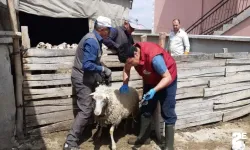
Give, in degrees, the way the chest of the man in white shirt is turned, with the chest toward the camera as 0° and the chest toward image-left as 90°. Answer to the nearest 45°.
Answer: approximately 45°

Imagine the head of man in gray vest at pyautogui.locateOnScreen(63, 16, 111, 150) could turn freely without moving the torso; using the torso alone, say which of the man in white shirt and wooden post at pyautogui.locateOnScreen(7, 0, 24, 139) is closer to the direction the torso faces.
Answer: the man in white shirt

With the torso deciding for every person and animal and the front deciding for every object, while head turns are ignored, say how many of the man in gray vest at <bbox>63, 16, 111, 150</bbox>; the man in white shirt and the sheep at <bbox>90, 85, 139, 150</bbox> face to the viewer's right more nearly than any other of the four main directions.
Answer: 1

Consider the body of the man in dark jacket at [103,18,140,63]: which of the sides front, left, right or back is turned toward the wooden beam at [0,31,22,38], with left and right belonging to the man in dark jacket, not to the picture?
right

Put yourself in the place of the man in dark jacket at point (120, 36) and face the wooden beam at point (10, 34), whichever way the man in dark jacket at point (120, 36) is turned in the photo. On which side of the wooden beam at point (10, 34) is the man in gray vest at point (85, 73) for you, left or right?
left

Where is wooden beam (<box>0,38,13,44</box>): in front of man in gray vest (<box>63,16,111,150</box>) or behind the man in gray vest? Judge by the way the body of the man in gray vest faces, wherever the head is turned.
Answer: behind

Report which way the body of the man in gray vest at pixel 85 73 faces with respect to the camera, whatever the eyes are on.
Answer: to the viewer's right

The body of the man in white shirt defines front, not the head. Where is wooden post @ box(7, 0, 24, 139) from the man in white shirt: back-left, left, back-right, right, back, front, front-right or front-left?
front

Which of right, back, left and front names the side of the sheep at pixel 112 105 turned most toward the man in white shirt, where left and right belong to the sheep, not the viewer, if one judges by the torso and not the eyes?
back

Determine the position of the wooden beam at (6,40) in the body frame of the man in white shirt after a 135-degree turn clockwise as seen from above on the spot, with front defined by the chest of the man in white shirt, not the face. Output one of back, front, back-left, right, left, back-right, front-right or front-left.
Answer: back-left

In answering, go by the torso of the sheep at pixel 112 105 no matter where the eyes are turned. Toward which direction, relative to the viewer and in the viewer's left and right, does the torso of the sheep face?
facing the viewer and to the left of the viewer

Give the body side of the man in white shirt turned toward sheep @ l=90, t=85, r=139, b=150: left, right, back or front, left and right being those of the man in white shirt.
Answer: front

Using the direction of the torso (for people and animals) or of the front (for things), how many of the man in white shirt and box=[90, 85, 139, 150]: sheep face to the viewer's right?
0

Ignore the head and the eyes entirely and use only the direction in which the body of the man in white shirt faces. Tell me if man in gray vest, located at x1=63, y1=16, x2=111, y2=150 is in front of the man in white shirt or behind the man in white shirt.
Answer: in front

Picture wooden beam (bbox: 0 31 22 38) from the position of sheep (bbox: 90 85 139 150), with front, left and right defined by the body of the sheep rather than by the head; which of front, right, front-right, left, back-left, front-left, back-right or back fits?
front-right
